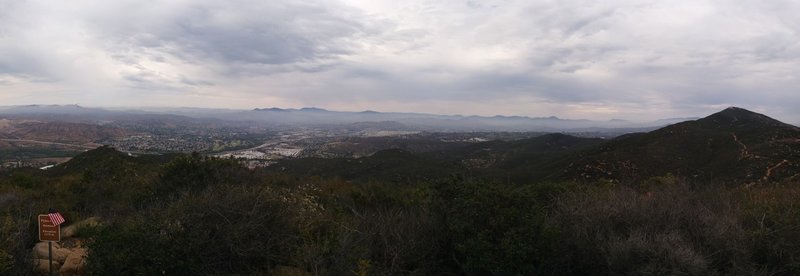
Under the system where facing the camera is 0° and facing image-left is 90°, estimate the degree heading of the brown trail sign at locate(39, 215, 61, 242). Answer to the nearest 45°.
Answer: approximately 0°

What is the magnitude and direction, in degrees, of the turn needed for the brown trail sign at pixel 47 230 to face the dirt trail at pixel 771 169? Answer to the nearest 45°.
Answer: approximately 90° to its left

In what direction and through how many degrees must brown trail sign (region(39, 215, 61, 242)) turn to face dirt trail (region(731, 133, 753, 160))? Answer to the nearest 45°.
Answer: approximately 90° to its left
